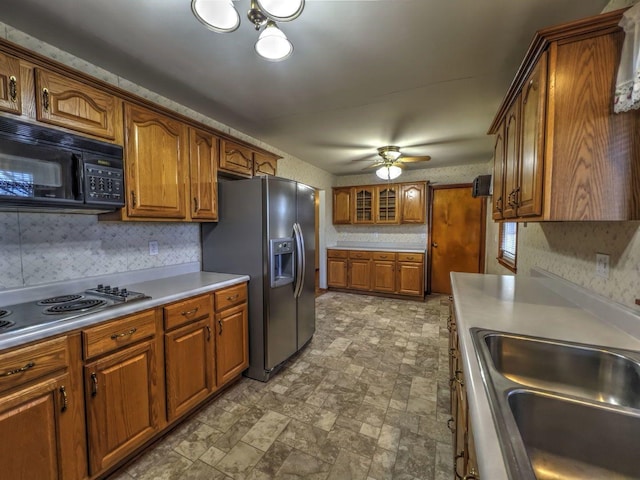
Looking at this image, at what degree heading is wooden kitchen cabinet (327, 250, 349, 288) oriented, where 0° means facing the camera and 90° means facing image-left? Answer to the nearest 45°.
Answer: approximately 0°

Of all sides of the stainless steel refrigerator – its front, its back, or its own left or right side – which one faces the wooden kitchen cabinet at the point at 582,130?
front

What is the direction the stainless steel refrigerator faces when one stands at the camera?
facing the viewer and to the right of the viewer

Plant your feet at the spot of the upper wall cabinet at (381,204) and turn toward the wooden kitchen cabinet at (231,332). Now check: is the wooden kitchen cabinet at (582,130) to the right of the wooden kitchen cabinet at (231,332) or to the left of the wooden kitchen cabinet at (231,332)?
left

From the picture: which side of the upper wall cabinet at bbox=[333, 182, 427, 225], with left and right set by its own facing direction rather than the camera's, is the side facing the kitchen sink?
front

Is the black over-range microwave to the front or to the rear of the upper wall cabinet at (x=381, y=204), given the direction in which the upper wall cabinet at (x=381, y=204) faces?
to the front

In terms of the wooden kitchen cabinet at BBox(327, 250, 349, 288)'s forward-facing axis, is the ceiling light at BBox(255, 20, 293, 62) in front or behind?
in front

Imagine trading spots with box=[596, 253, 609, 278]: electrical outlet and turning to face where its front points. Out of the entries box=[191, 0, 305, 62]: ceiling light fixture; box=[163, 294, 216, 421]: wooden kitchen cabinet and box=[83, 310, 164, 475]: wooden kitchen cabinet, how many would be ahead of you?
3

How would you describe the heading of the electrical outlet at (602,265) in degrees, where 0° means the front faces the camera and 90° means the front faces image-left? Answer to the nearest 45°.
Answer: approximately 45°

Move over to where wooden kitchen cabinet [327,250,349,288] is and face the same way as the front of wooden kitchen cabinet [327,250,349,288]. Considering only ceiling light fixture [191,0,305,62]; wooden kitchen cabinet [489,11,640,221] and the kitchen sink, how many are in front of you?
3

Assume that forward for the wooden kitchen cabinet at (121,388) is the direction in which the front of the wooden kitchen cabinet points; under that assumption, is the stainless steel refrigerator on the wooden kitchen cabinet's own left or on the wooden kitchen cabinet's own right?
on the wooden kitchen cabinet's own left
